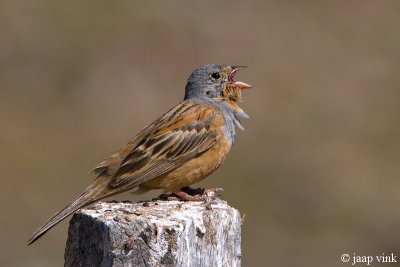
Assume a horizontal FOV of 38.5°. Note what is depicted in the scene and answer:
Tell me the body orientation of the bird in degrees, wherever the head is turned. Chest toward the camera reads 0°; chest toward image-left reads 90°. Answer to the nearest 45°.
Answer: approximately 270°
